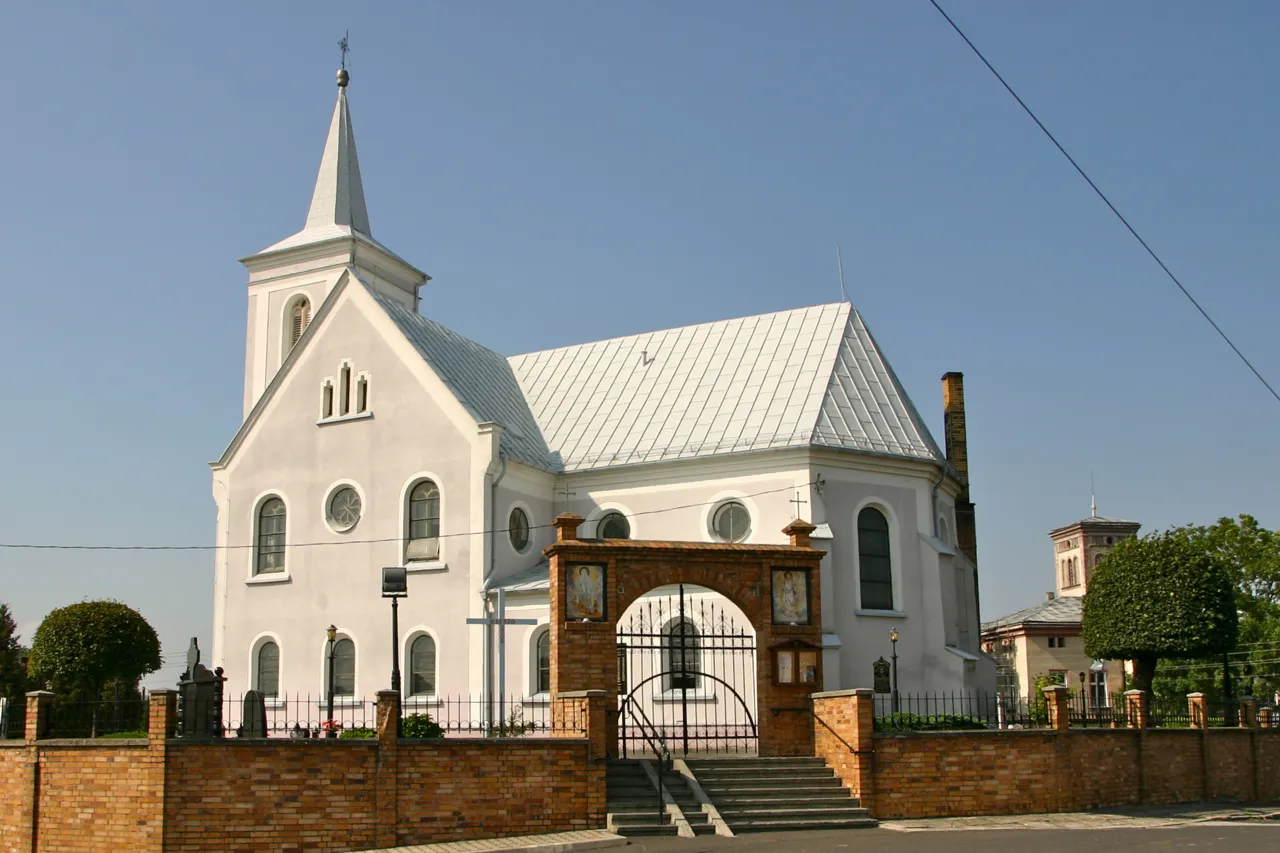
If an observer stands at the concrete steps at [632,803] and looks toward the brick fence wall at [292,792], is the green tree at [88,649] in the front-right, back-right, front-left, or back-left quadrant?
front-right

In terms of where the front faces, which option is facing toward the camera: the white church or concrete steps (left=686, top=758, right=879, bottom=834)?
the concrete steps

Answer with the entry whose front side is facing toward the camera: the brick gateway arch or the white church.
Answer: the brick gateway arch

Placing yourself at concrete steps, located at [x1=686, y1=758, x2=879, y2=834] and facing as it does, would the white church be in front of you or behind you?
behind

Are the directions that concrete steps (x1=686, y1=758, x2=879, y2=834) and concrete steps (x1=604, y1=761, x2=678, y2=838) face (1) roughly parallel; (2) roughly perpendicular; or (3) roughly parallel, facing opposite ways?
roughly parallel

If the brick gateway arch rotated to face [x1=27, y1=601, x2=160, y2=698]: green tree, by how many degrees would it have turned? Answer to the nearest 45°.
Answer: approximately 135° to its right

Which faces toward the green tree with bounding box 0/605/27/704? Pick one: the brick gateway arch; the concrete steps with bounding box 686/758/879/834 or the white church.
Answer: the white church

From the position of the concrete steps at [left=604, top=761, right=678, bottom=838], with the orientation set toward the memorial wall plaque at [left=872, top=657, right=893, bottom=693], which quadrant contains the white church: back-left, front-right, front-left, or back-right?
front-left

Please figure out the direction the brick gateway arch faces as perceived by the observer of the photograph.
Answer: facing the viewer

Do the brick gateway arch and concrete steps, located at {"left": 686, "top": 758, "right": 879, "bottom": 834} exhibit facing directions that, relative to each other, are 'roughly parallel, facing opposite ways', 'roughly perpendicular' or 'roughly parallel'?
roughly parallel

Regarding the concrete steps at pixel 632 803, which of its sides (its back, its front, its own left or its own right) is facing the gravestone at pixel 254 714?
right

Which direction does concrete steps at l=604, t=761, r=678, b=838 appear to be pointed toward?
toward the camera

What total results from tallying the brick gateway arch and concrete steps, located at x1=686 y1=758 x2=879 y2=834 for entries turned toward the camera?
2

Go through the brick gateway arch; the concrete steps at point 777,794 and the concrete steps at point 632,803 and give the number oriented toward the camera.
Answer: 3

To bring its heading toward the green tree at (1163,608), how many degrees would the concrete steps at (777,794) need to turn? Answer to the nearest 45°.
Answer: approximately 135° to its left

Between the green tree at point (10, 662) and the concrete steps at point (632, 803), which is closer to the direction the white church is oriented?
the green tree
